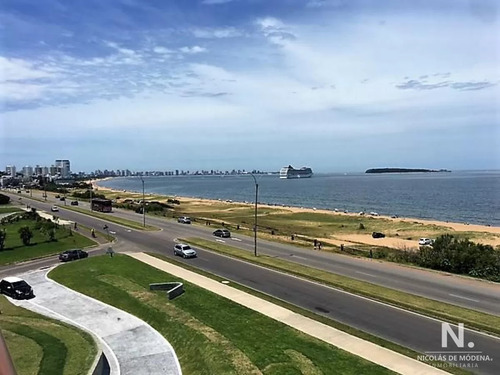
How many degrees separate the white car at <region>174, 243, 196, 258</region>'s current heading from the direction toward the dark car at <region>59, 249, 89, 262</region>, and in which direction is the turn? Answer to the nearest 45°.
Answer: approximately 135° to its right

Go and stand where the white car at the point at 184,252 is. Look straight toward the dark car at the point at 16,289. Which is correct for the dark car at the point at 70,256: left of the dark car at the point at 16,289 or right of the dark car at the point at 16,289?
right

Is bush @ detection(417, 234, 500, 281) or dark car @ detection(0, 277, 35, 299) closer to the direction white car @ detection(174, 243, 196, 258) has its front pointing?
the bush

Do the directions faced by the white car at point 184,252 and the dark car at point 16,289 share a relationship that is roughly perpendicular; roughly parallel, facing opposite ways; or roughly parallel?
roughly parallel

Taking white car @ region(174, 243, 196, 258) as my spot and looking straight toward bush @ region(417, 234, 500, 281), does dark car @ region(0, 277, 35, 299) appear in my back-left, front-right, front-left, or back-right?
back-right

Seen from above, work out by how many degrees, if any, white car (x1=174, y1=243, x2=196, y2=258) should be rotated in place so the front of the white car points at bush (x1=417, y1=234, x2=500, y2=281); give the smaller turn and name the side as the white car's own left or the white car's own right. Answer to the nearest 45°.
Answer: approximately 45° to the white car's own left

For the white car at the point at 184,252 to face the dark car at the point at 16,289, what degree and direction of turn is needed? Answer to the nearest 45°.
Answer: approximately 90° to its right

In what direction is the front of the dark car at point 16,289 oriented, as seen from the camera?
facing the viewer and to the right of the viewer

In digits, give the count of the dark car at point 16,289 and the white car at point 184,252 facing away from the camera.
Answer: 0

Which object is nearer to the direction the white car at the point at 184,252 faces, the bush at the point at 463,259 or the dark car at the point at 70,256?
the bush

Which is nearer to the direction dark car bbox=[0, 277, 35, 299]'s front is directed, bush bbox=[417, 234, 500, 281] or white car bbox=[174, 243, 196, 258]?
the bush
